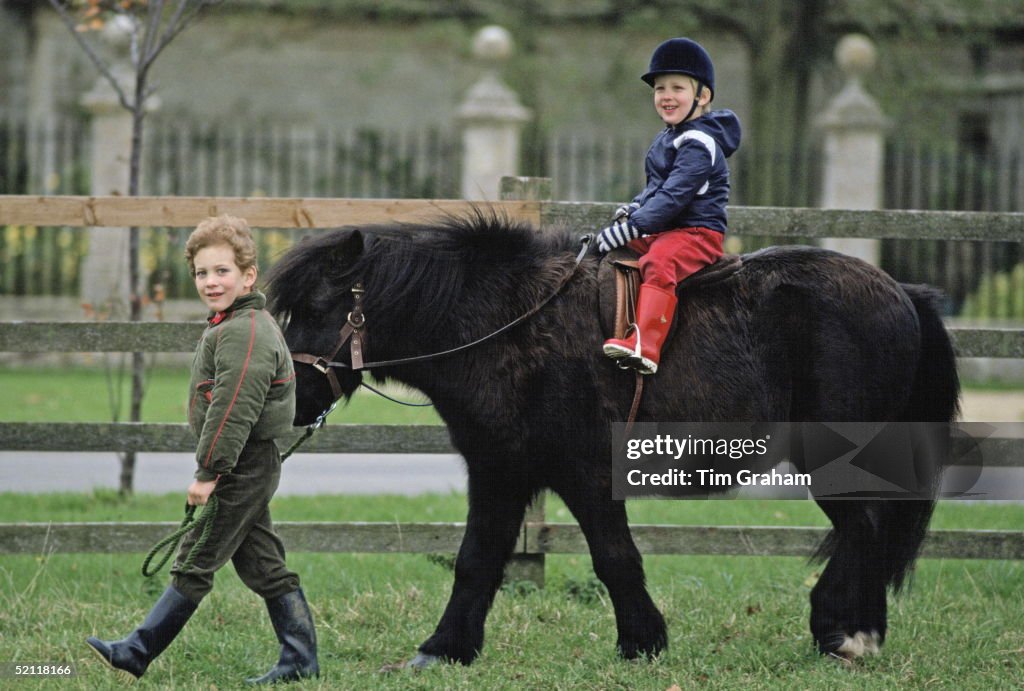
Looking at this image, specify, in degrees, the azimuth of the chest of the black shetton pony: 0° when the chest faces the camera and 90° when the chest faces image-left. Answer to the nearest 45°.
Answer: approximately 90°

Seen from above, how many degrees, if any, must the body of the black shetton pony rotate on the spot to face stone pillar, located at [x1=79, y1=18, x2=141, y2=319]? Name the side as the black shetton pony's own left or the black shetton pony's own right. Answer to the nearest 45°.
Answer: approximately 45° to the black shetton pony's own right

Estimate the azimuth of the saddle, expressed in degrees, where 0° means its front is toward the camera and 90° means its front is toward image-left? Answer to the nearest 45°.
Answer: approximately 90°

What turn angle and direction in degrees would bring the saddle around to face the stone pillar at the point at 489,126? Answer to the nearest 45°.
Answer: approximately 90° to its right

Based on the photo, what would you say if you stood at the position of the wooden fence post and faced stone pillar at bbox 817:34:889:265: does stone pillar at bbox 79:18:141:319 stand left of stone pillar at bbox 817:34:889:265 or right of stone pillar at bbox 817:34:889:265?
left

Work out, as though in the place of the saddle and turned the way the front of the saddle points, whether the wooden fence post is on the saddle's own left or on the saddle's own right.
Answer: on the saddle's own right

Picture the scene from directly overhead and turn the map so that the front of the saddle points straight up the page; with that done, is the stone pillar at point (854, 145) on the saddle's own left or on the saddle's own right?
on the saddle's own right

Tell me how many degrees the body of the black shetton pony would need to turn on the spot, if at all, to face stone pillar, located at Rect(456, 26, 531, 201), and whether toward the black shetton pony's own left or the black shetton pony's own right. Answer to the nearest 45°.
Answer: approximately 90° to the black shetton pony's own right
